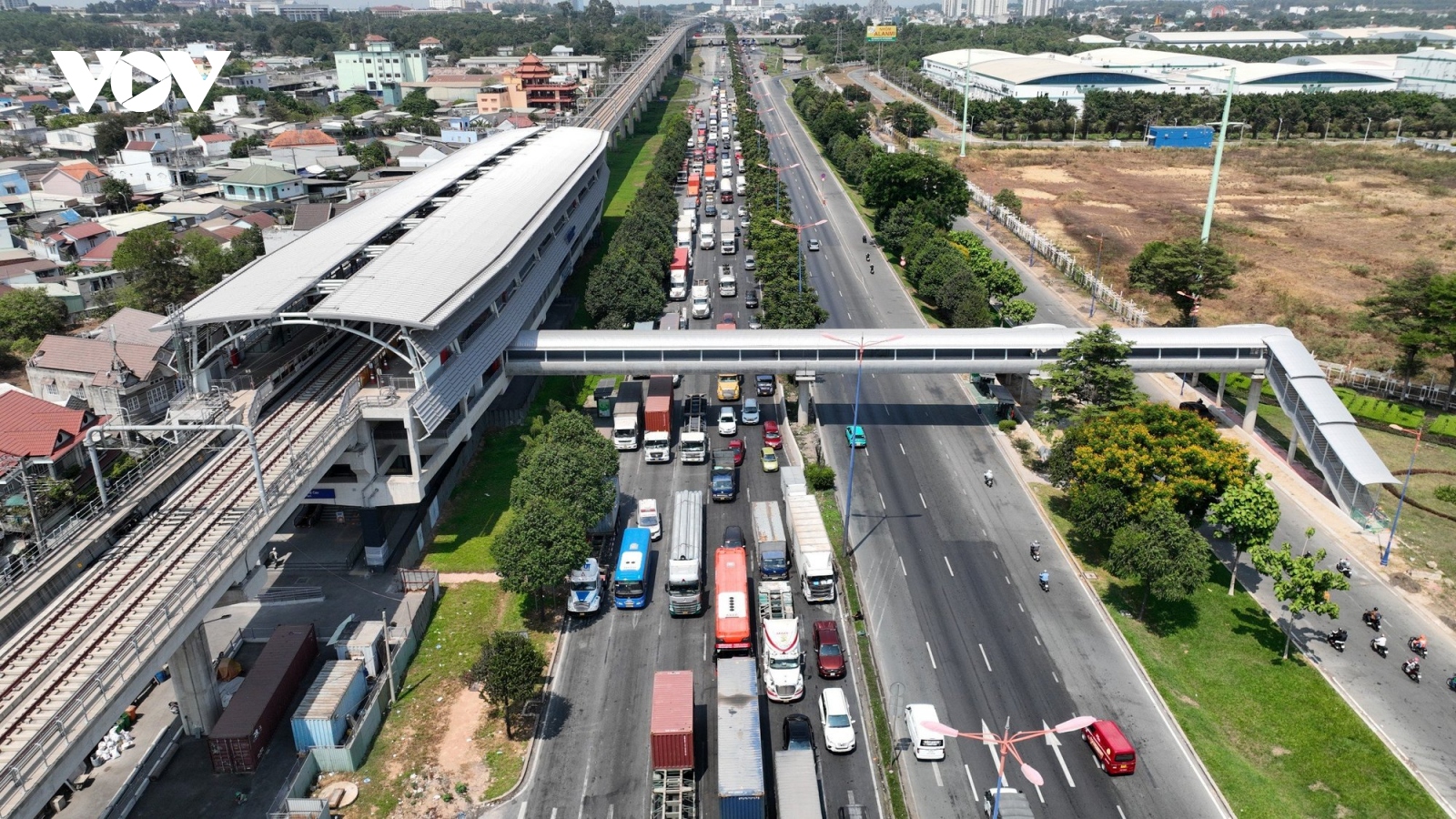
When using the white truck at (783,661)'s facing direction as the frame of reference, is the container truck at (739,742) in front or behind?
in front

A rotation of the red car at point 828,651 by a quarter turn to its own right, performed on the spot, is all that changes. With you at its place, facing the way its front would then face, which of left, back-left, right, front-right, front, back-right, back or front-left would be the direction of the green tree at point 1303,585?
back

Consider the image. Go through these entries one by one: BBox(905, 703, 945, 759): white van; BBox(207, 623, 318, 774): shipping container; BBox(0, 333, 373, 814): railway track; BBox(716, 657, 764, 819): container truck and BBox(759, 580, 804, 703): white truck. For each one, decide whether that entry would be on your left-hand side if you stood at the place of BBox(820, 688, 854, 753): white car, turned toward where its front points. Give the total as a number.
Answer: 1

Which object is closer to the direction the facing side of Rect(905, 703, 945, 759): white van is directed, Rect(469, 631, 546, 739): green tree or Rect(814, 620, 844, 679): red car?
the red car

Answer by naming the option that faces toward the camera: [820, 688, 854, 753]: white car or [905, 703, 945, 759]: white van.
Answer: the white car

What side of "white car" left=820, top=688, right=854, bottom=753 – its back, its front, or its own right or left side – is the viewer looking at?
front

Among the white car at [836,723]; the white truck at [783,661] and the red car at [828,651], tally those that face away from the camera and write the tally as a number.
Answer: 0

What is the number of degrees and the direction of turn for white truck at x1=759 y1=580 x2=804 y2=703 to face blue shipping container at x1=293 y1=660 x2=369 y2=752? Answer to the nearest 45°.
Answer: approximately 90° to its right

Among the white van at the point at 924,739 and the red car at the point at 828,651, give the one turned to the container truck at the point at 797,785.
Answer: the red car

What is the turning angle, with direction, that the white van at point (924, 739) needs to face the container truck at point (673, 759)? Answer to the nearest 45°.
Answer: approximately 135° to its left

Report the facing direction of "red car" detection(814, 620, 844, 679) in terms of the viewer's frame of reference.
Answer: facing the viewer

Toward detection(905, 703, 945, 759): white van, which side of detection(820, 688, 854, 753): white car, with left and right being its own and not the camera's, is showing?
left

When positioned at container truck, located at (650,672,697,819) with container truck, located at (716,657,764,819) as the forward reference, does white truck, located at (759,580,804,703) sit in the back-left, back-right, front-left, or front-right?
front-left

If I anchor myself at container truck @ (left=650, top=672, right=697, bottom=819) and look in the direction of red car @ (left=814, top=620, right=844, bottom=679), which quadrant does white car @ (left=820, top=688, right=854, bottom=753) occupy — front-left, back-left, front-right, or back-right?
front-right

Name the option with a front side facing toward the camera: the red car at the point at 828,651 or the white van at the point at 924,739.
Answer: the red car

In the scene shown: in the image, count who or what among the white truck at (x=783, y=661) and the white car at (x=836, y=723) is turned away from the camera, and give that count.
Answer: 0

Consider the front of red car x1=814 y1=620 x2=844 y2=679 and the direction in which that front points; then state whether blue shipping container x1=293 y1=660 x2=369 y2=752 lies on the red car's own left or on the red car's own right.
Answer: on the red car's own right

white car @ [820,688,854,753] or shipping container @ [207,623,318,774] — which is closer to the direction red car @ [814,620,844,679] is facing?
the white car

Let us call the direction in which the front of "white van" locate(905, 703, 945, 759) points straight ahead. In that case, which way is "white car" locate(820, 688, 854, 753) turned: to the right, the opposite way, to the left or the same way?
the opposite way

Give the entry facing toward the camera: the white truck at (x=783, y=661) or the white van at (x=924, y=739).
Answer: the white truck

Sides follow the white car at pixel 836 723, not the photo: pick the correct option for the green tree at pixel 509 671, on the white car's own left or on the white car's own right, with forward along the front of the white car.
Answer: on the white car's own right

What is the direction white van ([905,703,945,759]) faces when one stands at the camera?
facing away from the viewer

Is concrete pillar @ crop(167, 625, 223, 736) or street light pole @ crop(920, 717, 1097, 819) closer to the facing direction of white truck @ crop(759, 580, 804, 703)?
the street light pole
